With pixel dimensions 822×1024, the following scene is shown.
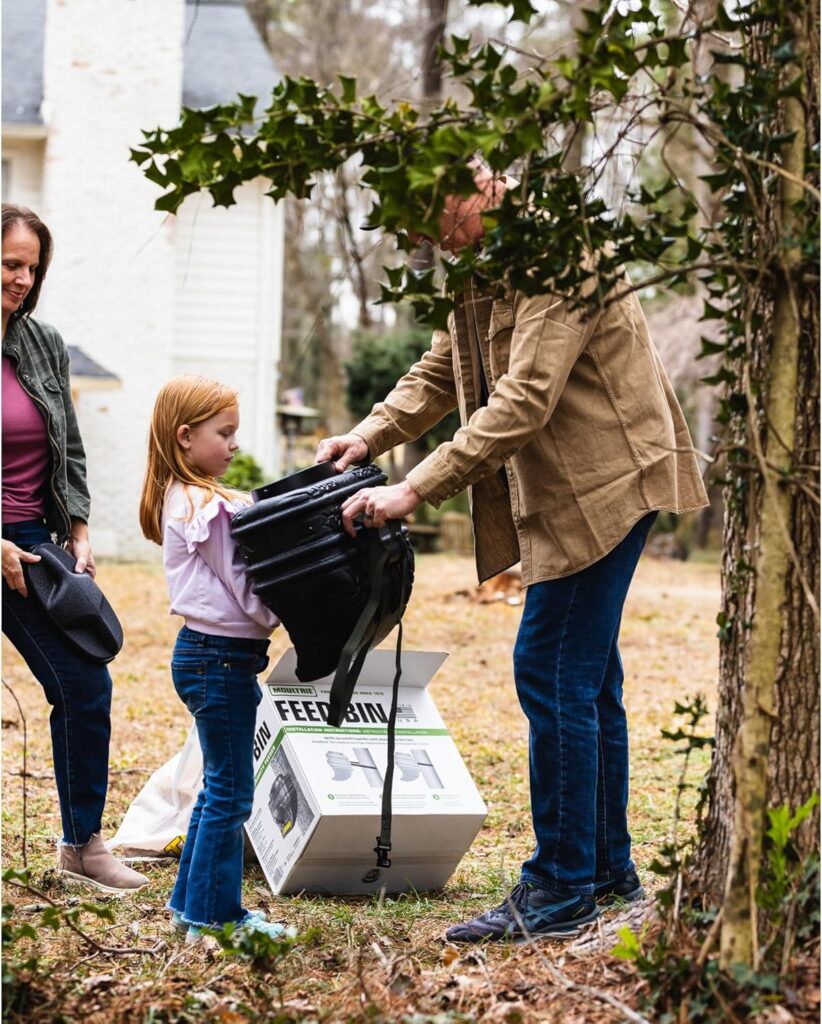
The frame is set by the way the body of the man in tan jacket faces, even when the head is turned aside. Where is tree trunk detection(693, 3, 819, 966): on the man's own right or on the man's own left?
on the man's own left

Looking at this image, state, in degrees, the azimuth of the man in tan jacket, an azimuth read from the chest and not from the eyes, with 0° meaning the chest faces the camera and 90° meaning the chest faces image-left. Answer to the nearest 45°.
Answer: approximately 90°

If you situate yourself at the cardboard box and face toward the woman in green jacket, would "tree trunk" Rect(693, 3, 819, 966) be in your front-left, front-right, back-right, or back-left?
back-left

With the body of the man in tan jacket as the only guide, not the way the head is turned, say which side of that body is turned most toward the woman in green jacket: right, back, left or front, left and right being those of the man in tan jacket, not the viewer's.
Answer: front

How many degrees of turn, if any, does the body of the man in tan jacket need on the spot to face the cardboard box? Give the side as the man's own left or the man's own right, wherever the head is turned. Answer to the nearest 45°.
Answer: approximately 45° to the man's own right

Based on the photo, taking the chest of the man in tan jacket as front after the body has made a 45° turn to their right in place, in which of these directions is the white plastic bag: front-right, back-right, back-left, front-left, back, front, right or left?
front
